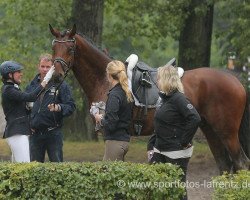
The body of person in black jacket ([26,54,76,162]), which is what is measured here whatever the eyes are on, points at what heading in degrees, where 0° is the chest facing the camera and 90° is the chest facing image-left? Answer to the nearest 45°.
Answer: approximately 0°

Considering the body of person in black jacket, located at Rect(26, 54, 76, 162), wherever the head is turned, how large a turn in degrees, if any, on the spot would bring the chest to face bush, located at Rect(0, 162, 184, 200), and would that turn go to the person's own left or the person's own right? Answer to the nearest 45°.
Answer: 0° — they already face it

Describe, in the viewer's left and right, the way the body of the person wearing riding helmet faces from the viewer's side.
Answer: facing to the right of the viewer

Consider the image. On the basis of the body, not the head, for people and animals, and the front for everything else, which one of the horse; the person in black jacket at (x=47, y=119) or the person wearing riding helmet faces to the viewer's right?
the person wearing riding helmet

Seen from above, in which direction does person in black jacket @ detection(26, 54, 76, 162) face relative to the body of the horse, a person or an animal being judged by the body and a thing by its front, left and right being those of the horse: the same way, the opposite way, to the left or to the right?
to the left

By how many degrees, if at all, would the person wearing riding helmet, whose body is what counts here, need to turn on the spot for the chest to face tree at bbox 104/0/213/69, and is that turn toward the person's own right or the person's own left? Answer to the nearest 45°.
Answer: approximately 45° to the person's own left

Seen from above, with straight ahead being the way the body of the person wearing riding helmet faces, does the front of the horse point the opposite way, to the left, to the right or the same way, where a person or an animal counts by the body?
the opposite way

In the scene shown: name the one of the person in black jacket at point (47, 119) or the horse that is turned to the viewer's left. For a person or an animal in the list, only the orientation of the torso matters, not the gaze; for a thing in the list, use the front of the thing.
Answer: the horse

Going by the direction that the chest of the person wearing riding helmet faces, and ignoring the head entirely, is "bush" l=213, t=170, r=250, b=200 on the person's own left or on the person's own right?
on the person's own right
